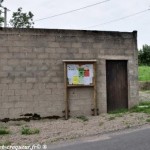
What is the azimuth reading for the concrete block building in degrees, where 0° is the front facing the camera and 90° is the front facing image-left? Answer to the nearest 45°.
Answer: approximately 0°

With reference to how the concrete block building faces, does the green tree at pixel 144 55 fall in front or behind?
behind
